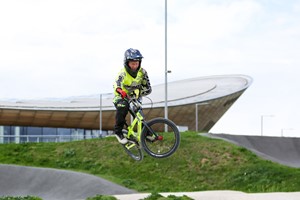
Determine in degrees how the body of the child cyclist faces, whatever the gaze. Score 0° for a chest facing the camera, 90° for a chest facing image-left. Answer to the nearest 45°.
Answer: approximately 315°
